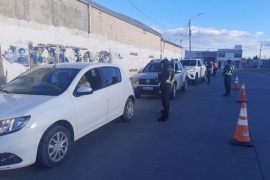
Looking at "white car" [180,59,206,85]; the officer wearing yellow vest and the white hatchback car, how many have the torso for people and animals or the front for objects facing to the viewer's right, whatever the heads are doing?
0

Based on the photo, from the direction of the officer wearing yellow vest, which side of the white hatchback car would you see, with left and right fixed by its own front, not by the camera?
back

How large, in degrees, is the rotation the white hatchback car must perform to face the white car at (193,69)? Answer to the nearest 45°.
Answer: approximately 180°

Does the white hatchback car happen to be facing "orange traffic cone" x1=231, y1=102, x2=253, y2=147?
no

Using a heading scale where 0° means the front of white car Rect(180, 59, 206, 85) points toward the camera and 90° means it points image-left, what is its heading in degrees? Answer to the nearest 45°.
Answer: approximately 45°

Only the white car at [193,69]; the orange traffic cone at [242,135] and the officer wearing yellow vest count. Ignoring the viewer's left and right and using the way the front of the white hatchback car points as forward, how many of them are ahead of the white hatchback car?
0

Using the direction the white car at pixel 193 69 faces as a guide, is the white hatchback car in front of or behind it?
in front

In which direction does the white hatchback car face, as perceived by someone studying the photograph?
facing the viewer and to the left of the viewer

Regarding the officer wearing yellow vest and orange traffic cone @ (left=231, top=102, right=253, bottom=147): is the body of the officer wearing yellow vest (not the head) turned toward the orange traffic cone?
no

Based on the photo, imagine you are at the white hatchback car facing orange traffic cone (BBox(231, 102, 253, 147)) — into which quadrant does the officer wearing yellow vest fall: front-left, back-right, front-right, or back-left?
front-left

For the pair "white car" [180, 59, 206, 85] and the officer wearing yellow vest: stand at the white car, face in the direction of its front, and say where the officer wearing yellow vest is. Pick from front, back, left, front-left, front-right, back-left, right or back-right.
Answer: front-left
